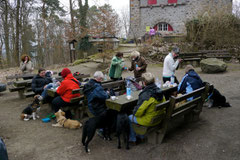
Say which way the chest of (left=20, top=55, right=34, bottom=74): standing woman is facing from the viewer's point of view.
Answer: toward the camera

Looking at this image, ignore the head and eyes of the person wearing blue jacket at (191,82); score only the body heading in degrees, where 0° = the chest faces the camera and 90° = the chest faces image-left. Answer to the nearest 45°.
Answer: approximately 135°

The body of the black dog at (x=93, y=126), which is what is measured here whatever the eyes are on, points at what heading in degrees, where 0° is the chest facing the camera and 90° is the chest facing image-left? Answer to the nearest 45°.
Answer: approximately 225°

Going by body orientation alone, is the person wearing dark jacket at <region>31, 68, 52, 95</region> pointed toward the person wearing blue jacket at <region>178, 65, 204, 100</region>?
yes

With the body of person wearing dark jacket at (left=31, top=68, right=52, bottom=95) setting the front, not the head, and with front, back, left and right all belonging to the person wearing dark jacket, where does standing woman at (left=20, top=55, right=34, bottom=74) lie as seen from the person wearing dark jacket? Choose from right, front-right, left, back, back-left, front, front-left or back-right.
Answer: back-left

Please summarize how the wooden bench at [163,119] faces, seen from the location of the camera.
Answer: facing away from the viewer and to the left of the viewer

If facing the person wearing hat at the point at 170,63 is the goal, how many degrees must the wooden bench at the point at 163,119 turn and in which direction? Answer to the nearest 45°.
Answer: approximately 45° to its right
